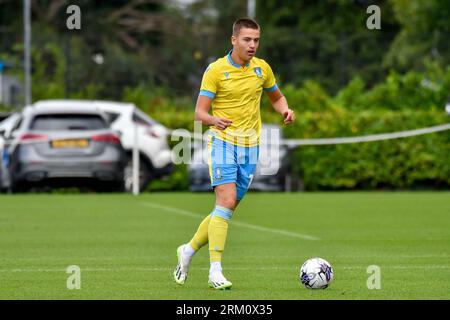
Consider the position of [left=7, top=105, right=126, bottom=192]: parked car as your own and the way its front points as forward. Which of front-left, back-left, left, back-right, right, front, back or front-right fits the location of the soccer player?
back

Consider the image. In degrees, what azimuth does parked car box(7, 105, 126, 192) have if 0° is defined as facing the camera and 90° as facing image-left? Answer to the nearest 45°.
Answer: approximately 180°

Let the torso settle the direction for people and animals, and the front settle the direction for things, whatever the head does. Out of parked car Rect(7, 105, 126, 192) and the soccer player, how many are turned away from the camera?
1

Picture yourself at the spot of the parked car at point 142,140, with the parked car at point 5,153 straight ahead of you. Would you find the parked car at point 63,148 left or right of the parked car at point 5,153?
left

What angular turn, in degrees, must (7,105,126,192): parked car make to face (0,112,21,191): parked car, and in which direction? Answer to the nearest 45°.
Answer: approximately 45° to its left

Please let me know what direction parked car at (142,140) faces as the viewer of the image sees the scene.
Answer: facing away from the viewer and to the left of the viewer

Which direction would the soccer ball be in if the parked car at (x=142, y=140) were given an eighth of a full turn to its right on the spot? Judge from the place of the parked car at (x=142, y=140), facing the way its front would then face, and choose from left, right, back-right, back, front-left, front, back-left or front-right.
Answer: back

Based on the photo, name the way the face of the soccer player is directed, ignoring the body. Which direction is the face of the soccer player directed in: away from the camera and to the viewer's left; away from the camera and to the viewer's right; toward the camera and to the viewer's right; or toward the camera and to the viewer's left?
toward the camera and to the viewer's right

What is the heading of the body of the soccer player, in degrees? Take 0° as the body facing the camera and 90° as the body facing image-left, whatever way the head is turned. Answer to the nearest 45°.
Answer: approximately 315°

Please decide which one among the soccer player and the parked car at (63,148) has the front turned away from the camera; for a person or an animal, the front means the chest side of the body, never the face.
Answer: the parked car

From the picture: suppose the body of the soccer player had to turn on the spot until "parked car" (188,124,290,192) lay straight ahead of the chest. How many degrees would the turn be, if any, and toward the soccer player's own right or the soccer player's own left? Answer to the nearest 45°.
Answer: approximately 135° to the soccer player's own left

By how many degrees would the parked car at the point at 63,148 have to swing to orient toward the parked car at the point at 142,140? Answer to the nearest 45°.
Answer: approximately 45° to its right
